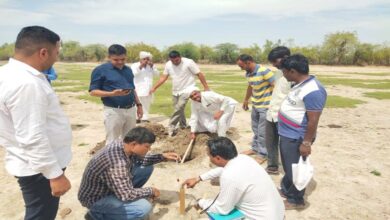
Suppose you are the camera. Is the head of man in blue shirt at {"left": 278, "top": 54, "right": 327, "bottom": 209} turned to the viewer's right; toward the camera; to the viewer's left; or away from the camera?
to the viewer's left

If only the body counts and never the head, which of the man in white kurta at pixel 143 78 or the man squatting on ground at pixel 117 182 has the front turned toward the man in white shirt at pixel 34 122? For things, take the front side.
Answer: the man in white kurta

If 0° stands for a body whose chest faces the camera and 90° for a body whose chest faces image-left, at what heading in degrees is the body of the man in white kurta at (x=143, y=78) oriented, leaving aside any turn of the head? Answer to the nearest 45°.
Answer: approximately 0°

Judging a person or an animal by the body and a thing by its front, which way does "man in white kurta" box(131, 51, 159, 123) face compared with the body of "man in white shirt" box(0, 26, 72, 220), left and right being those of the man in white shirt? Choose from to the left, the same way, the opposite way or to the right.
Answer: to the right

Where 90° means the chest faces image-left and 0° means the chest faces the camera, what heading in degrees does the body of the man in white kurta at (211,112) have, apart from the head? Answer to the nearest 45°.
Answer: approximately 45°

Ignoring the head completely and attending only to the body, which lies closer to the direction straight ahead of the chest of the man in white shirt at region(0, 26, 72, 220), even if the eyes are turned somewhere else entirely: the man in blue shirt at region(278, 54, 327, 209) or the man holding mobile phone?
the man in blue shirt

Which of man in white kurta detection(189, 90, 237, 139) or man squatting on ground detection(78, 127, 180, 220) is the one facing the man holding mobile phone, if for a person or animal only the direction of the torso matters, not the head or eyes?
the man in white kurta

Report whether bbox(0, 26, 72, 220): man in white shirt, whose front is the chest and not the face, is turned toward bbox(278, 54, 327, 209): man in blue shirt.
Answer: yes

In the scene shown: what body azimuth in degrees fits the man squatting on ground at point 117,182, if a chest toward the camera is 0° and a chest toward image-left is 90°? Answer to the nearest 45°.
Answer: approximately 270°

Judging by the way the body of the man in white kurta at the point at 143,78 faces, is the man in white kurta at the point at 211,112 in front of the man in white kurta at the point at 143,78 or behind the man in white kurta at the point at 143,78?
in front

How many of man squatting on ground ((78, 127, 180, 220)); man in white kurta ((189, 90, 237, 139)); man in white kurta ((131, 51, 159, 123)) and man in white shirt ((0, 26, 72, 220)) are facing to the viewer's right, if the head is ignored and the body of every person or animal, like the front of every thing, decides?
2

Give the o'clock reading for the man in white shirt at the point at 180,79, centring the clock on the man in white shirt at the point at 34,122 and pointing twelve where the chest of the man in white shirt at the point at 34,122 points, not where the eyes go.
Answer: the man in white shirt at the point at 180,79 is roughly at 10 o'clock from the man in white shirt at the point at 34,122.

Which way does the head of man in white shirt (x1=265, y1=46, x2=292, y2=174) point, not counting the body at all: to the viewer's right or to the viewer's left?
to the viewer's left

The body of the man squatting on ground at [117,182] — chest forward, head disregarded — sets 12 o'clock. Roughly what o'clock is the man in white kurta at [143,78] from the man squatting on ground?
The man in white kurta is roughly at 9 o'clock from the man squatting on ground.

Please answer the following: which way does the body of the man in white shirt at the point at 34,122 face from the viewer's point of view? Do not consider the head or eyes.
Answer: to the viewer's right

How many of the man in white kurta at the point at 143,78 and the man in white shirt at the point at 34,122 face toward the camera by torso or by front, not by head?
1
